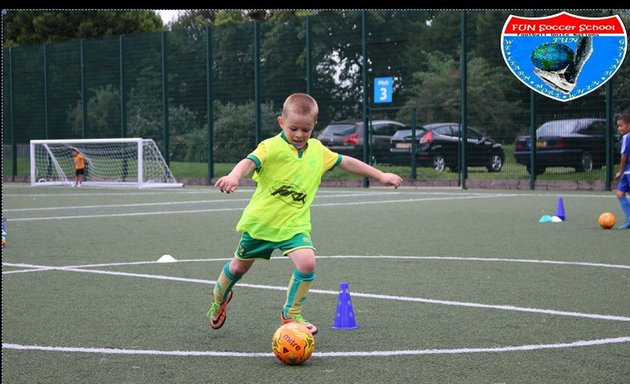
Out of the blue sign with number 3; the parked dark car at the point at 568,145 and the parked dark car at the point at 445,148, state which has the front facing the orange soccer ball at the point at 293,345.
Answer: the blue sign with number 3

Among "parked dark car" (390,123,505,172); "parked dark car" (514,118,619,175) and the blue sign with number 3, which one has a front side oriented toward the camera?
the blue sign with number 3

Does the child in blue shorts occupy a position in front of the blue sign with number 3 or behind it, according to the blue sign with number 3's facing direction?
in front

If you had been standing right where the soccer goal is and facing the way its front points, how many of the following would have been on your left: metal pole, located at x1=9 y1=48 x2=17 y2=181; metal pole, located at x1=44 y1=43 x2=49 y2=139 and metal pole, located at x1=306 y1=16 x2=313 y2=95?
1

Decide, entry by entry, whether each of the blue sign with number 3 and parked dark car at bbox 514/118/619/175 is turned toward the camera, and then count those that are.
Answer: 1

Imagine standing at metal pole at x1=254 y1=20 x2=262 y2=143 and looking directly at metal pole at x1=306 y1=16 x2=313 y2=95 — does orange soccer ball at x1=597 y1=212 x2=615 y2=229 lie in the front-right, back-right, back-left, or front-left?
front-right

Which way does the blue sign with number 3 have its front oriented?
toward the camera
